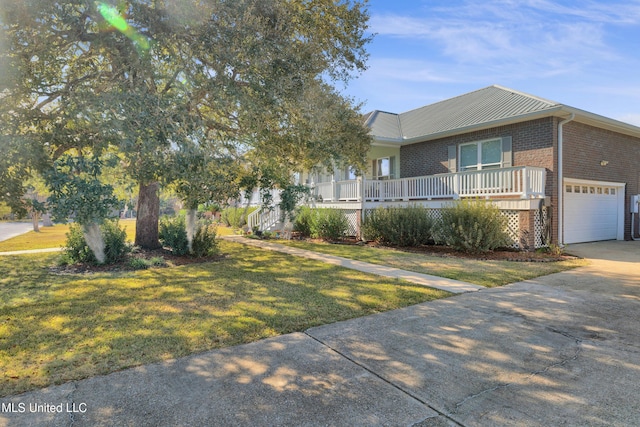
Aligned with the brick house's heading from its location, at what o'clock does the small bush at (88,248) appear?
The small bush is roughly at 12 o'clock from the brick house.

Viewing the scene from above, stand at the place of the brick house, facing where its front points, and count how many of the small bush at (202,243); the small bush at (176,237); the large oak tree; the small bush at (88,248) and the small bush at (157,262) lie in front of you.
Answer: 5

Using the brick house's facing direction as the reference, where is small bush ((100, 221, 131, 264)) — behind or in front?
in front

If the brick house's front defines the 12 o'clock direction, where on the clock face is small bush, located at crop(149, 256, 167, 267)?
The small bush is roughly at 12 o'clock from the brick house.

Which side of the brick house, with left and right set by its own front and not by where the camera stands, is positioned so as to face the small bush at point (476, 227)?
front

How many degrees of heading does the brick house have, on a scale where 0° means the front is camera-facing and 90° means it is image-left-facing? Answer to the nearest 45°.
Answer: approximately 45°

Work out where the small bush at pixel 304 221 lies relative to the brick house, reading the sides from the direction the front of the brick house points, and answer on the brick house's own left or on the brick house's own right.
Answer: on the brick house's own right

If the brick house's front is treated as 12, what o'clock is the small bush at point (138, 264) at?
The small bush is roughly at 12 o'clock from the brick house.

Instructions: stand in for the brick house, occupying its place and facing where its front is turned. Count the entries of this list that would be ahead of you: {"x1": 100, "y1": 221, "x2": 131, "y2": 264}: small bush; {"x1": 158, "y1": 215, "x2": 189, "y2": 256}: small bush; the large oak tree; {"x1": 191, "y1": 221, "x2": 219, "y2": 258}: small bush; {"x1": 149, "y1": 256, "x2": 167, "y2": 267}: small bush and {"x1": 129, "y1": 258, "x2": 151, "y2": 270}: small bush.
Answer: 6

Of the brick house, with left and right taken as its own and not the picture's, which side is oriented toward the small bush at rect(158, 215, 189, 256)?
front
